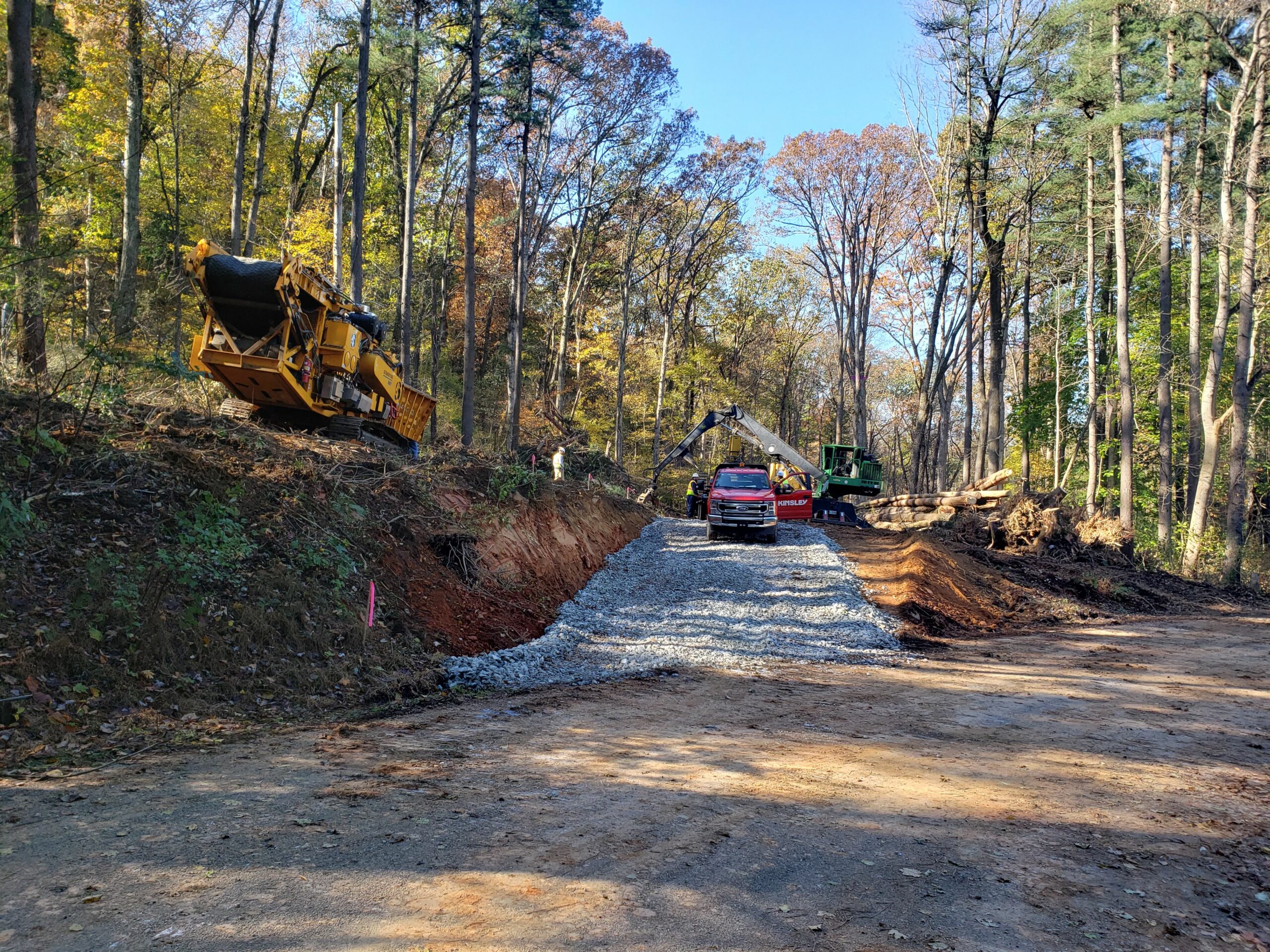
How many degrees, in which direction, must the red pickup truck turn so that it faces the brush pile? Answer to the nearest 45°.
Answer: approximately 90° to its left

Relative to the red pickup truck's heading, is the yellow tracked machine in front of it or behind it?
in front

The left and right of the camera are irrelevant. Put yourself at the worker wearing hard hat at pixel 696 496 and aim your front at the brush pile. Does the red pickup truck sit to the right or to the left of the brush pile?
right

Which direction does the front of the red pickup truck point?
toward the camera

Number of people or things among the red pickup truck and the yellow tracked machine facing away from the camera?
0

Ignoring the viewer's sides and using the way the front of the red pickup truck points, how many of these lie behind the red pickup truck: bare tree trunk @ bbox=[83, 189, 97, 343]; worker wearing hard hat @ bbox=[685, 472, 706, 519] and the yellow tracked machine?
1

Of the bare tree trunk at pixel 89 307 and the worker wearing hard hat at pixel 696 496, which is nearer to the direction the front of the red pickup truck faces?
the bare tree trunk
